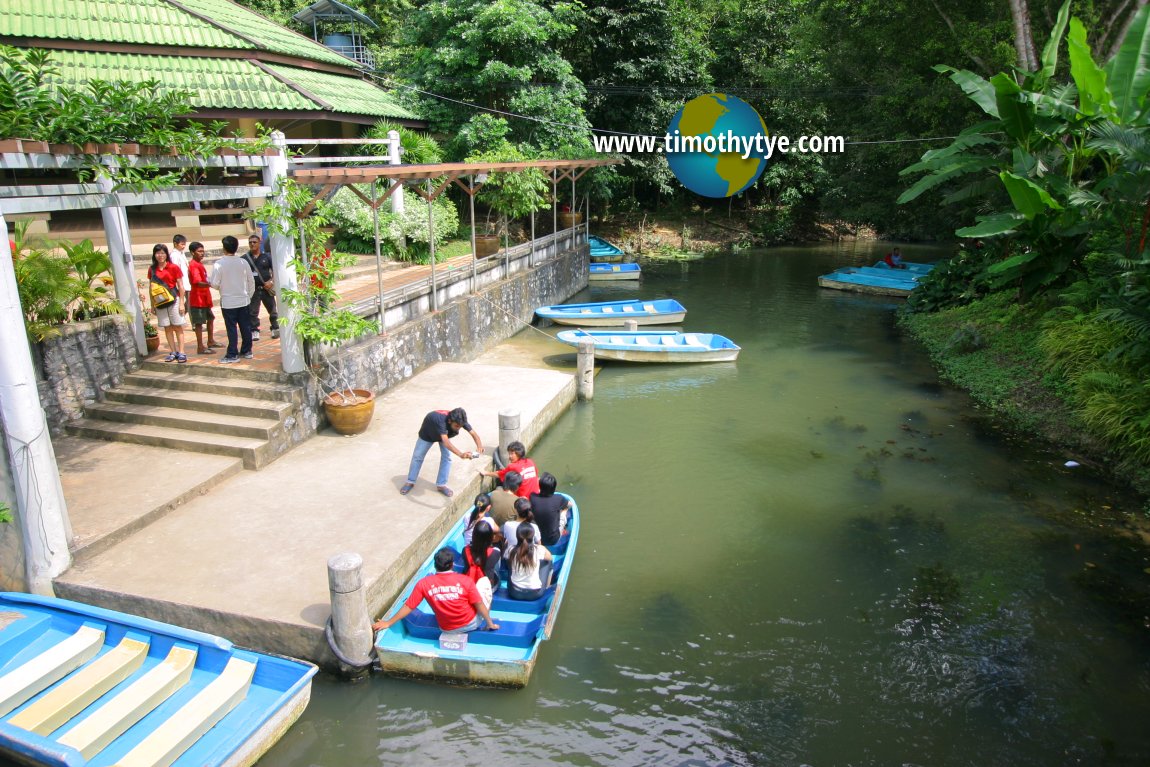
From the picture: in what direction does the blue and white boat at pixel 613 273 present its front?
to the viewer's left

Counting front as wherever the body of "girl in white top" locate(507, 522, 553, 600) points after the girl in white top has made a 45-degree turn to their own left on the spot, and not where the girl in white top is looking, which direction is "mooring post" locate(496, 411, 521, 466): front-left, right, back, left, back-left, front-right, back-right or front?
front-right

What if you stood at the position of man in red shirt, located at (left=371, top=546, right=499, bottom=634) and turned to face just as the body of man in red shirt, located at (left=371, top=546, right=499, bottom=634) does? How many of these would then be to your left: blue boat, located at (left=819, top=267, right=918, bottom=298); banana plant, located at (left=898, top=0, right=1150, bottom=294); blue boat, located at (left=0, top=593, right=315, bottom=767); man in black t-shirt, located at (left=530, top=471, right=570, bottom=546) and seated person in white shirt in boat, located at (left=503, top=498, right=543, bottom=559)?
1

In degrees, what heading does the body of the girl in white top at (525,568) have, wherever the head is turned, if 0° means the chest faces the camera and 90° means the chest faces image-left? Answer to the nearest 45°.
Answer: approximately 180°

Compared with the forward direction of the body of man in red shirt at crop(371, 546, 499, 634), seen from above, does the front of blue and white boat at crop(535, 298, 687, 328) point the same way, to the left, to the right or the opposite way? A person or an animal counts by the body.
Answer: to the left

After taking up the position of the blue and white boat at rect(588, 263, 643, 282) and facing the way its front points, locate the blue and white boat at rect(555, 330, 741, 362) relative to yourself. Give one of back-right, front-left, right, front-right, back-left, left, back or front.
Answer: left

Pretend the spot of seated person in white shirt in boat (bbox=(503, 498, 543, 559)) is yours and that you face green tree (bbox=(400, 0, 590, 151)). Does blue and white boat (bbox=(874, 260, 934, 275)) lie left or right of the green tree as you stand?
right

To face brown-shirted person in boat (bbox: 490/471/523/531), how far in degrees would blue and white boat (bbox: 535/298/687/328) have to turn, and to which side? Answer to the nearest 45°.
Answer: approximately 90° to its left

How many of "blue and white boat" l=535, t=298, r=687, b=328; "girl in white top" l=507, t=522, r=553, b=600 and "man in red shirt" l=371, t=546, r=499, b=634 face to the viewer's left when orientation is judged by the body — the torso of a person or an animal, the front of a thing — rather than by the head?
1

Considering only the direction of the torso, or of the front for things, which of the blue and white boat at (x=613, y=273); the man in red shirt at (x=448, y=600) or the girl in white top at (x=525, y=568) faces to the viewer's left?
the blue and white boat

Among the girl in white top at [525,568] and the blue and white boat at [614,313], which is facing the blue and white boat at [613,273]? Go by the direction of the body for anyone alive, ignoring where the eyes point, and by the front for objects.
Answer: the girl in white top

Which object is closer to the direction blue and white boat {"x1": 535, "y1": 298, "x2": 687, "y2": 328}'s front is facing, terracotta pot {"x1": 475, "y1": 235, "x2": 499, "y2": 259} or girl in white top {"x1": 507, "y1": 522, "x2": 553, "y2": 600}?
the terracotta pot

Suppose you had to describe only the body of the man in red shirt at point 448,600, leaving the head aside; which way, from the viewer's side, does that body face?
away from the camera

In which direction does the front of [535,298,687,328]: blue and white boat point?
to the viewer's left
